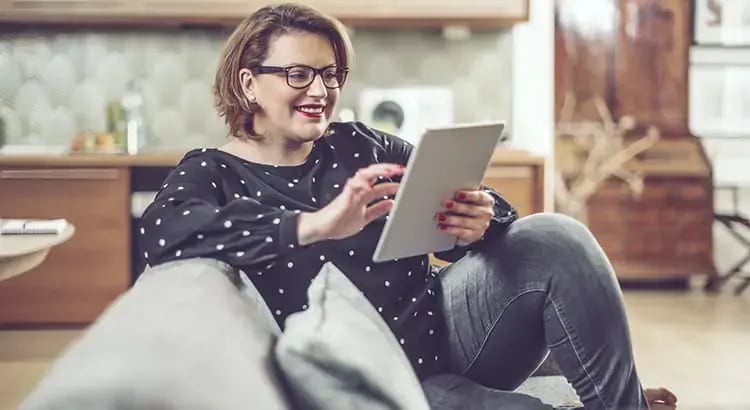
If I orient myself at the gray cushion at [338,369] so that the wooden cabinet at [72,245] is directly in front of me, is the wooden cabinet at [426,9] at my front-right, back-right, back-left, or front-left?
front-right

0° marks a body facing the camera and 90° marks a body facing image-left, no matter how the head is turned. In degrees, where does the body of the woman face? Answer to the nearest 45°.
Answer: approximately 315°

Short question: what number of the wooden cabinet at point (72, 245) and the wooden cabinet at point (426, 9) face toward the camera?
2

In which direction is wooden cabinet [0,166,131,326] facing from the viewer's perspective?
toward the camera

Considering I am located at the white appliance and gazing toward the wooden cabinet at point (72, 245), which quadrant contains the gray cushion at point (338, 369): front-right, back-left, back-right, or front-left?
front-left

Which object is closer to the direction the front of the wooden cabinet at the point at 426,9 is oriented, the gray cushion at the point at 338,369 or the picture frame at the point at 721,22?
the gray cushion

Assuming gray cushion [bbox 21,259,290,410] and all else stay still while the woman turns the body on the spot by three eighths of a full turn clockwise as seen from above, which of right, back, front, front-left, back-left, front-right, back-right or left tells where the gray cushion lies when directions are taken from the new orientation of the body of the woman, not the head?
left

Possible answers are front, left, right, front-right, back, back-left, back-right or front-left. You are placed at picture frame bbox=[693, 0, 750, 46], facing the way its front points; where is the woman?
front

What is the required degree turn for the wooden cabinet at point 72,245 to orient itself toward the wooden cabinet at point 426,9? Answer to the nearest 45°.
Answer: approximately 90° to its left

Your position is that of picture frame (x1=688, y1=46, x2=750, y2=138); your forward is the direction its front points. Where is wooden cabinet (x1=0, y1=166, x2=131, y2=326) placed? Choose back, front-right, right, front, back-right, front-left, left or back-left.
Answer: front-right

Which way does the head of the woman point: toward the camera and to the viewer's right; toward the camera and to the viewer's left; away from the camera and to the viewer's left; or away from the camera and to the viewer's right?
toward the camera and to the viewer's right

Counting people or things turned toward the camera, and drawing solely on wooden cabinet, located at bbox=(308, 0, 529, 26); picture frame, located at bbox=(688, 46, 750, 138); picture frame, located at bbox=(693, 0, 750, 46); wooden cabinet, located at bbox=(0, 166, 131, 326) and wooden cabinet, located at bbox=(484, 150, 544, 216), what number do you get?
5

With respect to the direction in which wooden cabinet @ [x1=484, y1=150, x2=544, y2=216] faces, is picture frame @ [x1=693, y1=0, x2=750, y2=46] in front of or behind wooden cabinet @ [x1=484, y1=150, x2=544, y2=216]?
behind

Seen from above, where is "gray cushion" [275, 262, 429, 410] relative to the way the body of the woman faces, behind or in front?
in front

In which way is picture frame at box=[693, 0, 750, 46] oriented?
toward the camera
